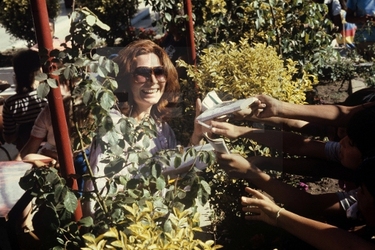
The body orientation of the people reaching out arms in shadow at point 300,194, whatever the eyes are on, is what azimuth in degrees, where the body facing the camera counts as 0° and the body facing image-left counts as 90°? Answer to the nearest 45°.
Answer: approximately 90°

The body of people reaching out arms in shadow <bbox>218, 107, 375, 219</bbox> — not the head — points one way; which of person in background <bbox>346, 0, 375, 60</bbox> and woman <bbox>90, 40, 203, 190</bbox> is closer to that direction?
the woman

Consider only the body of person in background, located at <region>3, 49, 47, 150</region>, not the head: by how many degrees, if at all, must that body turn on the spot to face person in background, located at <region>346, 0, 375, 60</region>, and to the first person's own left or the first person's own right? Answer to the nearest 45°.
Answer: approximately 90° to the first person's own right

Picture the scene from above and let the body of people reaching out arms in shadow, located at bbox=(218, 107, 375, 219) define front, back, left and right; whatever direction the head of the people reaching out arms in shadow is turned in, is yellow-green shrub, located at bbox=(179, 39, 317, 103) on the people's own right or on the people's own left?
on the people's own right

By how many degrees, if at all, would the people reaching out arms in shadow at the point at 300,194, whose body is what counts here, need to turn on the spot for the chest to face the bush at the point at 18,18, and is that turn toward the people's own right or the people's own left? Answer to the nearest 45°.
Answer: approximately 45° to the people's own right

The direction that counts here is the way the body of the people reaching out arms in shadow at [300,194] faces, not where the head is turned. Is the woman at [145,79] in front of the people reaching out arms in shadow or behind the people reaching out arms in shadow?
in front

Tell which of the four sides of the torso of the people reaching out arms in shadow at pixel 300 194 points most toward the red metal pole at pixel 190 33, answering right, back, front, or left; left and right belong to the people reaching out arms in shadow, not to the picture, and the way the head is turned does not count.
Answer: right

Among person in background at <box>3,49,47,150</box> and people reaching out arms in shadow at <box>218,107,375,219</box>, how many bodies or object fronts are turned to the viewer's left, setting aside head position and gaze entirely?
1

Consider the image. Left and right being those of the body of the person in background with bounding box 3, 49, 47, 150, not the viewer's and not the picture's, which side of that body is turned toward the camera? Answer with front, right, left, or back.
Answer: back

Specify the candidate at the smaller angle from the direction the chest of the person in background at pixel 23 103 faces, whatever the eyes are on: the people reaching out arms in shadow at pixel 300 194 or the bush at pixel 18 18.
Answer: the bush

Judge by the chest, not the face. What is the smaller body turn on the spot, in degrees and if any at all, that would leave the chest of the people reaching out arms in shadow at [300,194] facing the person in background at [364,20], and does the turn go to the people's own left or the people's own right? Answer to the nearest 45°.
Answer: approximately 90° to the people's own right

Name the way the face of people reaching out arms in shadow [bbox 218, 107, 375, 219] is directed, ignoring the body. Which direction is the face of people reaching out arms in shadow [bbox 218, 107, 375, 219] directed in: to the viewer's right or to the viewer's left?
to the viewer's left

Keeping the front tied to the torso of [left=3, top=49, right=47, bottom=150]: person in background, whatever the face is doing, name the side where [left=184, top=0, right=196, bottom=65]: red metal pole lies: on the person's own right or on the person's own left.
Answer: on the person's own right
